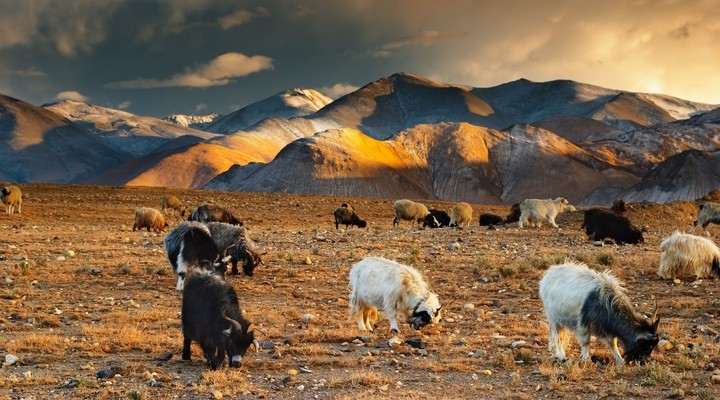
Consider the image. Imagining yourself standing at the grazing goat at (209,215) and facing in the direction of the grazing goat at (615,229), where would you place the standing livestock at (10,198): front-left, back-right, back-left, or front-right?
back-left

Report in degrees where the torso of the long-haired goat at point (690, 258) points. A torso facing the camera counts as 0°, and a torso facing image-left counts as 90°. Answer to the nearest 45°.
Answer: approximately 270°

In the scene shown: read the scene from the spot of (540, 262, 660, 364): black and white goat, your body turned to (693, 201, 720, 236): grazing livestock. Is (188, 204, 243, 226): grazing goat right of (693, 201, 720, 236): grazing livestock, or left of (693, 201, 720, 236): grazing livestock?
left

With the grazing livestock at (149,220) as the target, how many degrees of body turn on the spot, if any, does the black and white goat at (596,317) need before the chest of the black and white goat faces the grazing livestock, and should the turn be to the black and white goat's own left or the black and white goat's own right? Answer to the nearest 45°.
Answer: approximately 135° to the black and white goat's own left

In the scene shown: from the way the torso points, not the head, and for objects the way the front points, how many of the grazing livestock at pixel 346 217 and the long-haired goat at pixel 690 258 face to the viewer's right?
2

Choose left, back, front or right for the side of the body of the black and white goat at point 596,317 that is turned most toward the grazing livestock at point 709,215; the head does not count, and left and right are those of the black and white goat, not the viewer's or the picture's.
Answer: left
